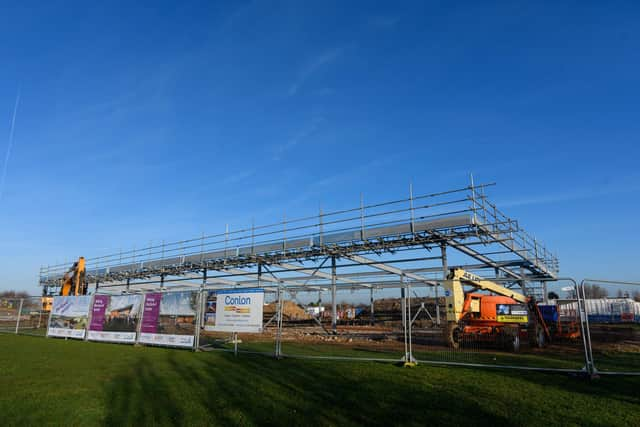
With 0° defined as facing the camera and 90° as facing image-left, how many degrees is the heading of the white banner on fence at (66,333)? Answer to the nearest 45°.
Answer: approximately 0°

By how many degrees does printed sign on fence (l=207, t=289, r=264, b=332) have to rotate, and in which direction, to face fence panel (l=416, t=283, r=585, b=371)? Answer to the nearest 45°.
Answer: approximately 90° to its left

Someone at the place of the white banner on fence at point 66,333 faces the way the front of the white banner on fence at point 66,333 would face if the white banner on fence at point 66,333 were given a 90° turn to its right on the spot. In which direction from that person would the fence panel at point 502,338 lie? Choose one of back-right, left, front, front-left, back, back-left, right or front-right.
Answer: back-left

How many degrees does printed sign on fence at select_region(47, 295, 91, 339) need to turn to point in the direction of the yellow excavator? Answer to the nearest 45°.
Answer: approximately 180°

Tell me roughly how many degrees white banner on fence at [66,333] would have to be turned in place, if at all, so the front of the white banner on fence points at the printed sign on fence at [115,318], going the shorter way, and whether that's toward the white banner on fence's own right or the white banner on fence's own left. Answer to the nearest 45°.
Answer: approximately 45° to the white banner on fence's own left

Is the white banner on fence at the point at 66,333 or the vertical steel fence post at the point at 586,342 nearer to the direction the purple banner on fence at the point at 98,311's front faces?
the vertical steel fence post
